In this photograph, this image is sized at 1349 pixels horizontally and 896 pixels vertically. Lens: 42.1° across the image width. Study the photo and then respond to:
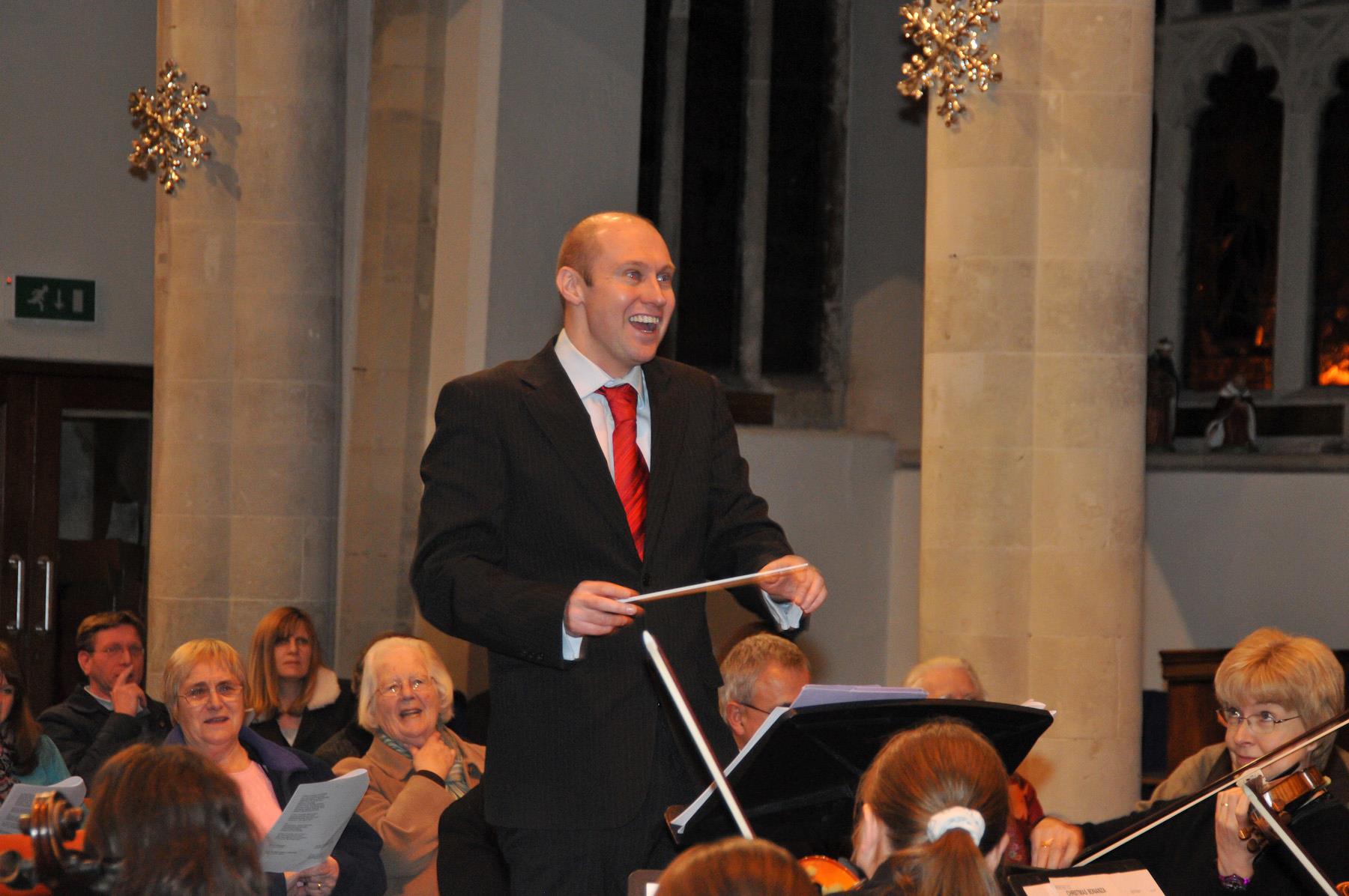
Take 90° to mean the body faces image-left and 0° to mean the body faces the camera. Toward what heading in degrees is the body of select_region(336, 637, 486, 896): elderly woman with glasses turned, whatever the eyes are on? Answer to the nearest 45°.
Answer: approximately 0°

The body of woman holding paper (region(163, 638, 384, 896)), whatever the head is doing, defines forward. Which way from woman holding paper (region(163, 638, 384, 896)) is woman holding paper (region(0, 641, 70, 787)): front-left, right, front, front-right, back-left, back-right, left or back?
back-right

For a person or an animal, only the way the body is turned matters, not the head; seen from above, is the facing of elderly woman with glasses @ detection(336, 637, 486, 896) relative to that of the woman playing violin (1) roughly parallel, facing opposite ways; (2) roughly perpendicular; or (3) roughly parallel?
roughly perpendicular

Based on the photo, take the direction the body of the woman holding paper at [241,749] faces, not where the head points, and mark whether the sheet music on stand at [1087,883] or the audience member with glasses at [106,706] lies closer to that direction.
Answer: the sheet music on stand

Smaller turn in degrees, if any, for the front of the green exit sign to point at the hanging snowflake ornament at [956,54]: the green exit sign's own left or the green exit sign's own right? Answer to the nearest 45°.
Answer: approximately 45° to the green exit sign's own left

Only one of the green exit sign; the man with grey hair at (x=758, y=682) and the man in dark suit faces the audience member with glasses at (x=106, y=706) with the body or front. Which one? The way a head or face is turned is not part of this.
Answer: the green exit sign

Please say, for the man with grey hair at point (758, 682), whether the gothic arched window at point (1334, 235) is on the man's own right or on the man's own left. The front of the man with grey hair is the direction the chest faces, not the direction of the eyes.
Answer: on the man's own left

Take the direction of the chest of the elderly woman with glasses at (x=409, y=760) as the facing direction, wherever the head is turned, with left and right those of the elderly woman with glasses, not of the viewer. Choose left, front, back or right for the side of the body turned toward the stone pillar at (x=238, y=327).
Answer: back

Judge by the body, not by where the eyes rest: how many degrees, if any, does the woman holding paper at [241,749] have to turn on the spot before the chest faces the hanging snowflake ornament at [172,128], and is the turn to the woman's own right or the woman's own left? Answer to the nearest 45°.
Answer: approximately 180°

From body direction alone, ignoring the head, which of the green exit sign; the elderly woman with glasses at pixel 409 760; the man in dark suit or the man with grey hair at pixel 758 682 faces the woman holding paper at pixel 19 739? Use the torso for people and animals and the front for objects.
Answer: the green exit sign

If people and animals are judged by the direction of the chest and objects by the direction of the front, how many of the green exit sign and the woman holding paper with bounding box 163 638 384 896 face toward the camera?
2

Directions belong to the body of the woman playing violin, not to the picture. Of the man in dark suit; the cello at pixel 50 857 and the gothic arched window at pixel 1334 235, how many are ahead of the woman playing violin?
2

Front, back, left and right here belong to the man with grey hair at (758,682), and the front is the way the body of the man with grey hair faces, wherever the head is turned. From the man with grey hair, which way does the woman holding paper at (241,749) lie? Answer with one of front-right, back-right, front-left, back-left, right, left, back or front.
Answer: back-right

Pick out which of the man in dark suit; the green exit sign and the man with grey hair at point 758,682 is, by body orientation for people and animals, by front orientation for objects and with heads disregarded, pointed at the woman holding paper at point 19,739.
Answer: the green exit sign

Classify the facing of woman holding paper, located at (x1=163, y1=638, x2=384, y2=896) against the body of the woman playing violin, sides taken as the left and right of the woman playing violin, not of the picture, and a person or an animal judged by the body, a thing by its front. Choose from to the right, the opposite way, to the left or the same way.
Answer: to the left

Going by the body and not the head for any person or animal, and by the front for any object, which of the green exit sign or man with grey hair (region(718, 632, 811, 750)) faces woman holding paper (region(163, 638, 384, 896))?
the green exit sign

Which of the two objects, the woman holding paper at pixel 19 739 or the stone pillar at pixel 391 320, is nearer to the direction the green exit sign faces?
the woman holding paper
